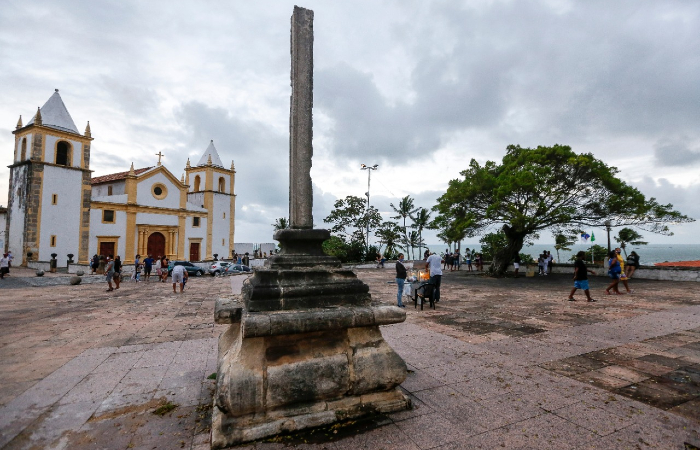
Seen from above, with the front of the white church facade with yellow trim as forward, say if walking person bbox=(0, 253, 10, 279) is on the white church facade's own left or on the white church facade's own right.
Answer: on the white church facade's own right

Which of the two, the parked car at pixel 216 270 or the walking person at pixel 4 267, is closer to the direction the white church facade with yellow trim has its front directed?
the parked car

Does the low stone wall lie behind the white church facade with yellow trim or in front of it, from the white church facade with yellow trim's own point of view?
in front

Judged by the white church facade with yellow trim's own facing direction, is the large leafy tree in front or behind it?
in front

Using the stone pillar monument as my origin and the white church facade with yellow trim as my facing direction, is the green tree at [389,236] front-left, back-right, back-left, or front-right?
front-right

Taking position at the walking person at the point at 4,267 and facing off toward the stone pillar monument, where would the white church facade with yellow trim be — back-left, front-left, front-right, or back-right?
back-left

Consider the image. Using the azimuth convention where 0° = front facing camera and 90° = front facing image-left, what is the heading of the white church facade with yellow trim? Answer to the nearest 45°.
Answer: approximately 315°

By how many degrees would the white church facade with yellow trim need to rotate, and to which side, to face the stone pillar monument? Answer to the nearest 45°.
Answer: approximately 45° to its right

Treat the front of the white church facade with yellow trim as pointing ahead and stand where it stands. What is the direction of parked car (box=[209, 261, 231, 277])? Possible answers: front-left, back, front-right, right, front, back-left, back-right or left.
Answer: front
